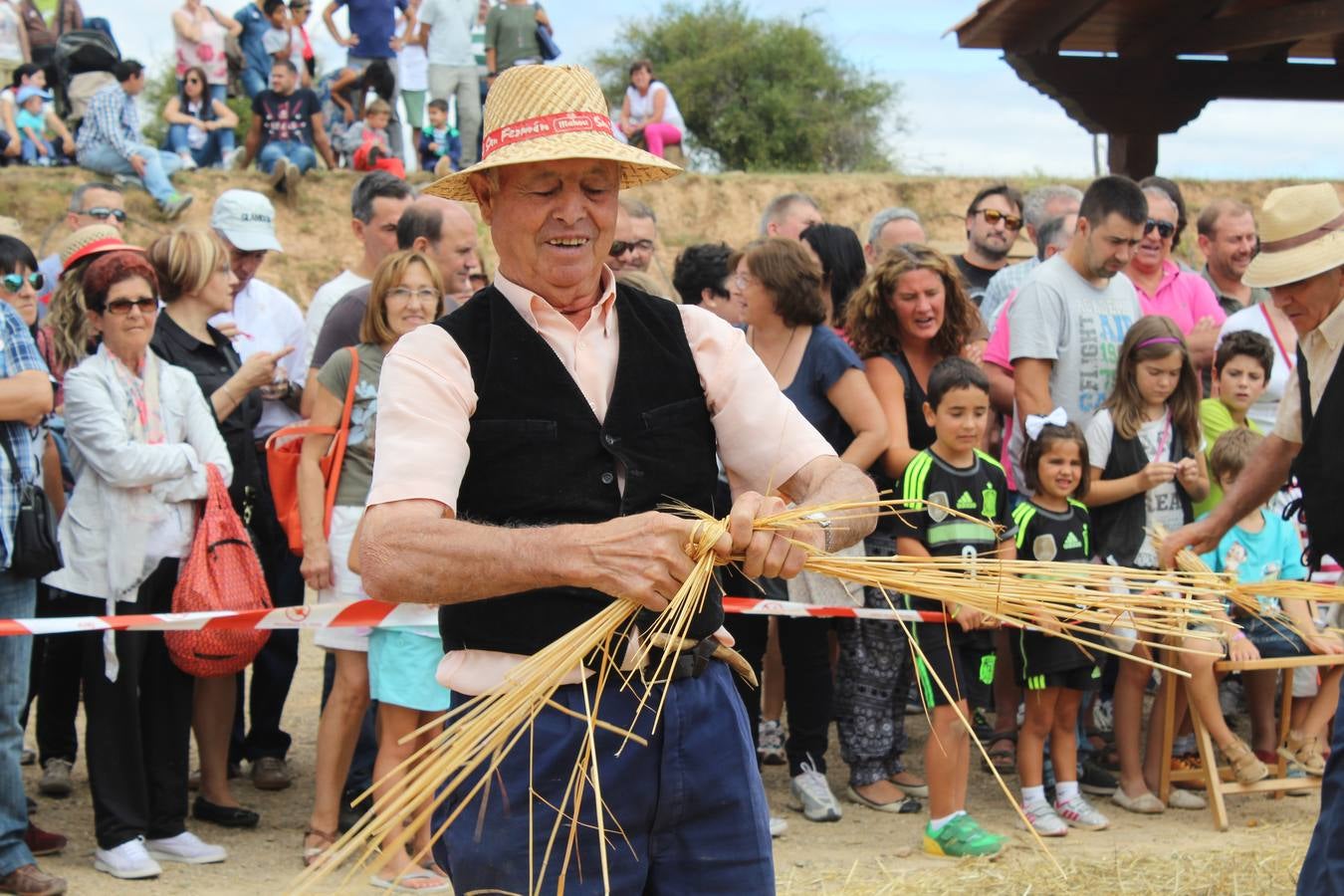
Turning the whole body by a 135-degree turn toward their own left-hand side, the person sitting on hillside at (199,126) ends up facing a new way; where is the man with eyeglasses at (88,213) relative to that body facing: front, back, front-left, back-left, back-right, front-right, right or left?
back-right

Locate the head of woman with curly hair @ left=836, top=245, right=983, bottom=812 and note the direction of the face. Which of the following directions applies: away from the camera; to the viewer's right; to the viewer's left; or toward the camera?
toward the camera

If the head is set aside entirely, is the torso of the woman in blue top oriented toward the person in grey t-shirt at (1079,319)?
no

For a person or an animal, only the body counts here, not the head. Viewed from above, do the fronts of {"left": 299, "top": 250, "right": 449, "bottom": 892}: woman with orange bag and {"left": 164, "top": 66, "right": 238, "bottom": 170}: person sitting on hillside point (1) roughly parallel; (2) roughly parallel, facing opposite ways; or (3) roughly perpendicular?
roughly parallel

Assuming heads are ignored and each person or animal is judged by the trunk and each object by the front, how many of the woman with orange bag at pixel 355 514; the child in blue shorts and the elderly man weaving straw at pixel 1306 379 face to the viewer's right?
0

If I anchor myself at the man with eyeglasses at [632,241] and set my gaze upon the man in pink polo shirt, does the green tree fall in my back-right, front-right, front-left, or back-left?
front-left

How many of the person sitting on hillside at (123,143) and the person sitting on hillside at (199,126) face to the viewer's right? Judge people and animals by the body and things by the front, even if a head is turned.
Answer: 1

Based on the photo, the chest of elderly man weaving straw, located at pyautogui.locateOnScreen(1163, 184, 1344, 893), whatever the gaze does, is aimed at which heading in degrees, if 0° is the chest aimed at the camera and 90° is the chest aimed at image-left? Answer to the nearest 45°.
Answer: approximately 45°

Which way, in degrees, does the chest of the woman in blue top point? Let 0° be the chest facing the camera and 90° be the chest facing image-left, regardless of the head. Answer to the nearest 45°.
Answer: approximately 45°

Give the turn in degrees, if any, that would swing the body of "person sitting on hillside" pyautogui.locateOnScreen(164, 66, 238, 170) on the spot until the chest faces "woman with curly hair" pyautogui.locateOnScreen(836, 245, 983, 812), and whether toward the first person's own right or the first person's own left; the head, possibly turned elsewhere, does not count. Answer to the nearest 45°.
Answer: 0° — they already face them

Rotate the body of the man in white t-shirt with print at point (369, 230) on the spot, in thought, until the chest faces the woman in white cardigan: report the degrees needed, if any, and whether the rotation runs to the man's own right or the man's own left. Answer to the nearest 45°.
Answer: approximately 90° to the man's own right

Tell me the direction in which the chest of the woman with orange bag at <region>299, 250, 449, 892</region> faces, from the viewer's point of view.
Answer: toward the camera

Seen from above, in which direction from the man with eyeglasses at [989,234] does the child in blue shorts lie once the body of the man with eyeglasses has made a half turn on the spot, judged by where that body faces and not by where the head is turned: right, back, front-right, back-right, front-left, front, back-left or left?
back

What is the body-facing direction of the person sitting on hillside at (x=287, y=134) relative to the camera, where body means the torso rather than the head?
toward the camera

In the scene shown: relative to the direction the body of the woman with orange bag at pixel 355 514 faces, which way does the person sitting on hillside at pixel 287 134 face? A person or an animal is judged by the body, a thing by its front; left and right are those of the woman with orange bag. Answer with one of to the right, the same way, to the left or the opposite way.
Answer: the same way

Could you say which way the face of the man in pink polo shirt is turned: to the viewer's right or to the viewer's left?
to the viewer's left
